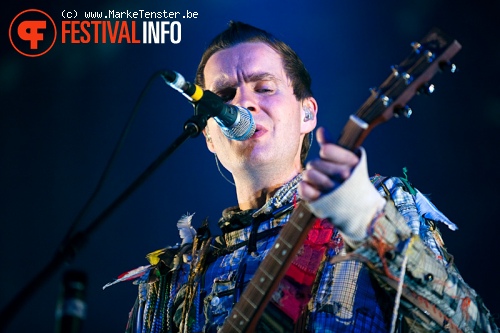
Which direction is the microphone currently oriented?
to the viewer's right
